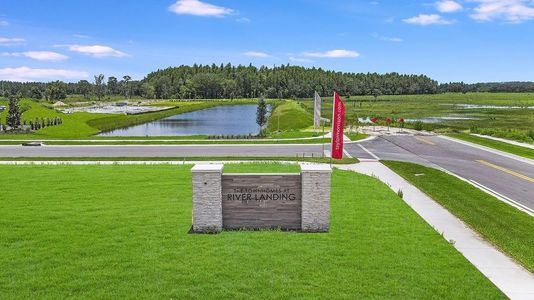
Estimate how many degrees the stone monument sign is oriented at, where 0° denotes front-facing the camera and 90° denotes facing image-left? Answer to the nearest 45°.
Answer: approximately 0°

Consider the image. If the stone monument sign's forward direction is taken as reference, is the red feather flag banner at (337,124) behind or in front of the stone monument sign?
behind
